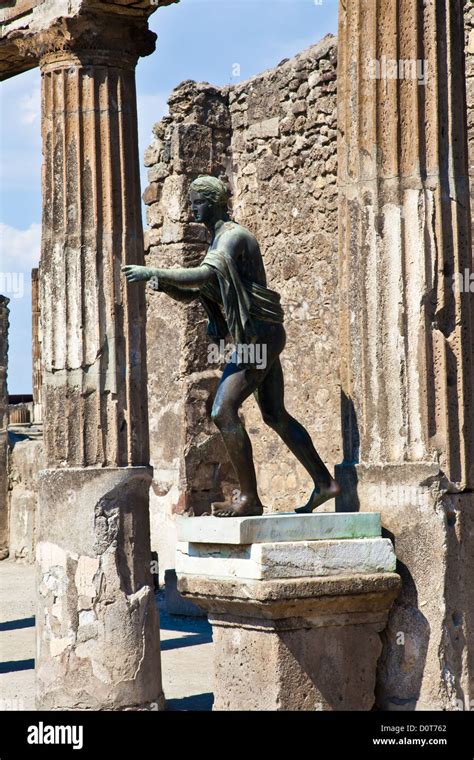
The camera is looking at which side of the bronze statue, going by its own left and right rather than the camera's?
left

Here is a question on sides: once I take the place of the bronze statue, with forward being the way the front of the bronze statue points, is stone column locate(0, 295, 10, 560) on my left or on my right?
on my right

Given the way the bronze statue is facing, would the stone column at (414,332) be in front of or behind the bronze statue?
behind

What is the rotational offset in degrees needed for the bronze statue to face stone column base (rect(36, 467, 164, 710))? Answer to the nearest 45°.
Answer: approximately 45° to its right
